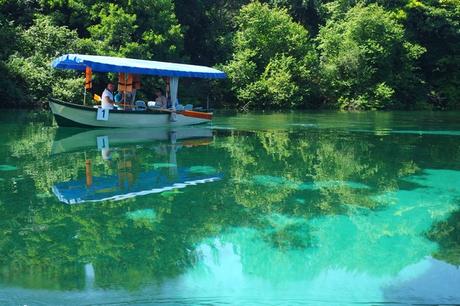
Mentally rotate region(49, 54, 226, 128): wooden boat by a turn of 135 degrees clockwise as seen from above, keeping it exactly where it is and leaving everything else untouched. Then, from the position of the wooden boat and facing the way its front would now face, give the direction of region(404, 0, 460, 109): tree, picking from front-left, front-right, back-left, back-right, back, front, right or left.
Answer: front

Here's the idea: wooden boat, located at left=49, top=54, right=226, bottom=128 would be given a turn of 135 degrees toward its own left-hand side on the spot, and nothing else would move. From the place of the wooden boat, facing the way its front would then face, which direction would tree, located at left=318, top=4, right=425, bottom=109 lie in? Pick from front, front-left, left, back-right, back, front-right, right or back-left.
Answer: left

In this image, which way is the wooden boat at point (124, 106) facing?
to the viewer's left

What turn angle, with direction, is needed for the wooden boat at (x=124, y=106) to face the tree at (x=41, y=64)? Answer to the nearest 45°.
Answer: approximately 45° to its right

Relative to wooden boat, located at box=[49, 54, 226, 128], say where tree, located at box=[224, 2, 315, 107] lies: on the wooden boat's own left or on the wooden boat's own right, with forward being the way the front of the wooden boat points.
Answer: on the wooden boat's own right

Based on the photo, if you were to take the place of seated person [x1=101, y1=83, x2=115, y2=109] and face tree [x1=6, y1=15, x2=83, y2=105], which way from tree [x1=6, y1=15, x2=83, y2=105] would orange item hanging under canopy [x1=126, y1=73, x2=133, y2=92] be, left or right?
right
